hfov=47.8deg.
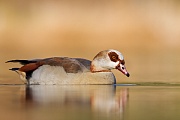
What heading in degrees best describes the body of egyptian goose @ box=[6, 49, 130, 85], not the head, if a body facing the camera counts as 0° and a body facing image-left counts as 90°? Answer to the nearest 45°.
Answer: approximately 270°
